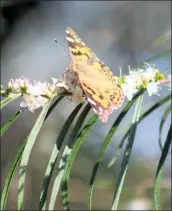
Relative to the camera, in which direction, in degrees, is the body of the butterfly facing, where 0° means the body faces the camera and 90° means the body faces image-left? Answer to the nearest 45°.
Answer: approximately 90°
